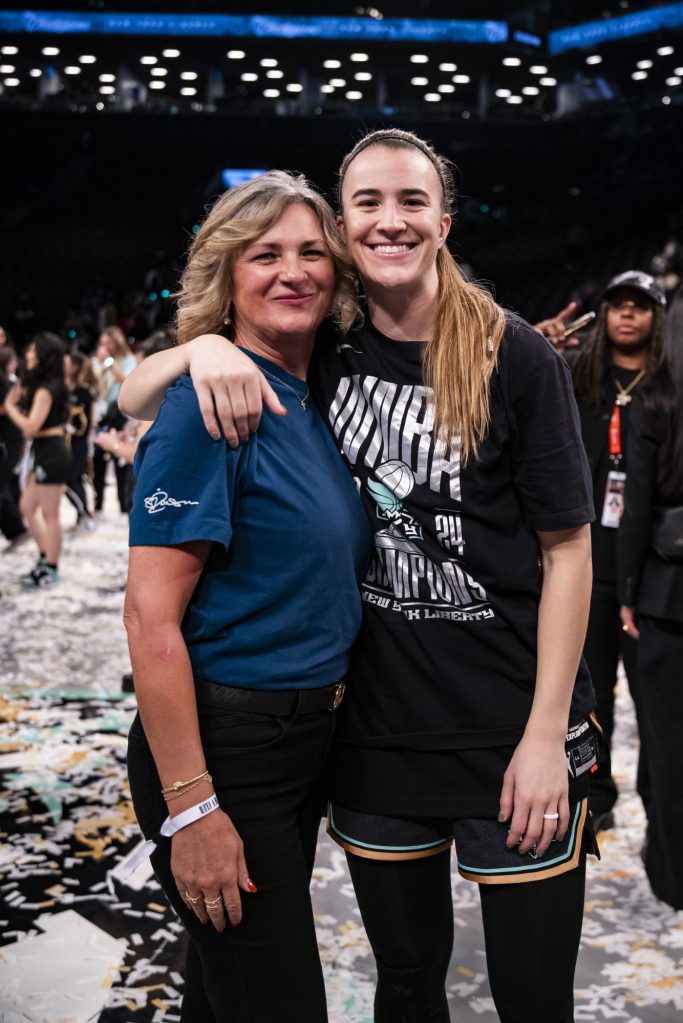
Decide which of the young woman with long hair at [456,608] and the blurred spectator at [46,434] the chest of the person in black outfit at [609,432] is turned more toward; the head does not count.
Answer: the young woman with long hair

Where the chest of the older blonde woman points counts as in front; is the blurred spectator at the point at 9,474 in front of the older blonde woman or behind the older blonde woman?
behind

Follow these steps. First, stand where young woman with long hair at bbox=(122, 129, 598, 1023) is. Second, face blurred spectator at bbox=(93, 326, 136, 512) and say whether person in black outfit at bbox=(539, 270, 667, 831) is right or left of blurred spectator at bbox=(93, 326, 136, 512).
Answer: right

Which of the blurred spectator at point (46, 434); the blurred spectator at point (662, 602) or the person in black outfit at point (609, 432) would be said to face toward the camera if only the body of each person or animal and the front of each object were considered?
the person in black outfit

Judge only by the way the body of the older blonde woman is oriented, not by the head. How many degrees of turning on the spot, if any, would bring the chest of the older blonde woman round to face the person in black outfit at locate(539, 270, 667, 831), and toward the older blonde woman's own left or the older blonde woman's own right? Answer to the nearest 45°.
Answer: approximately 90° to the older blonde woman's own left

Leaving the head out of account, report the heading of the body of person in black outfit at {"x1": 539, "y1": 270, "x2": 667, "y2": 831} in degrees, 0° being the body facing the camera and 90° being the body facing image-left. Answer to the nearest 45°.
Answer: approximately 0°
